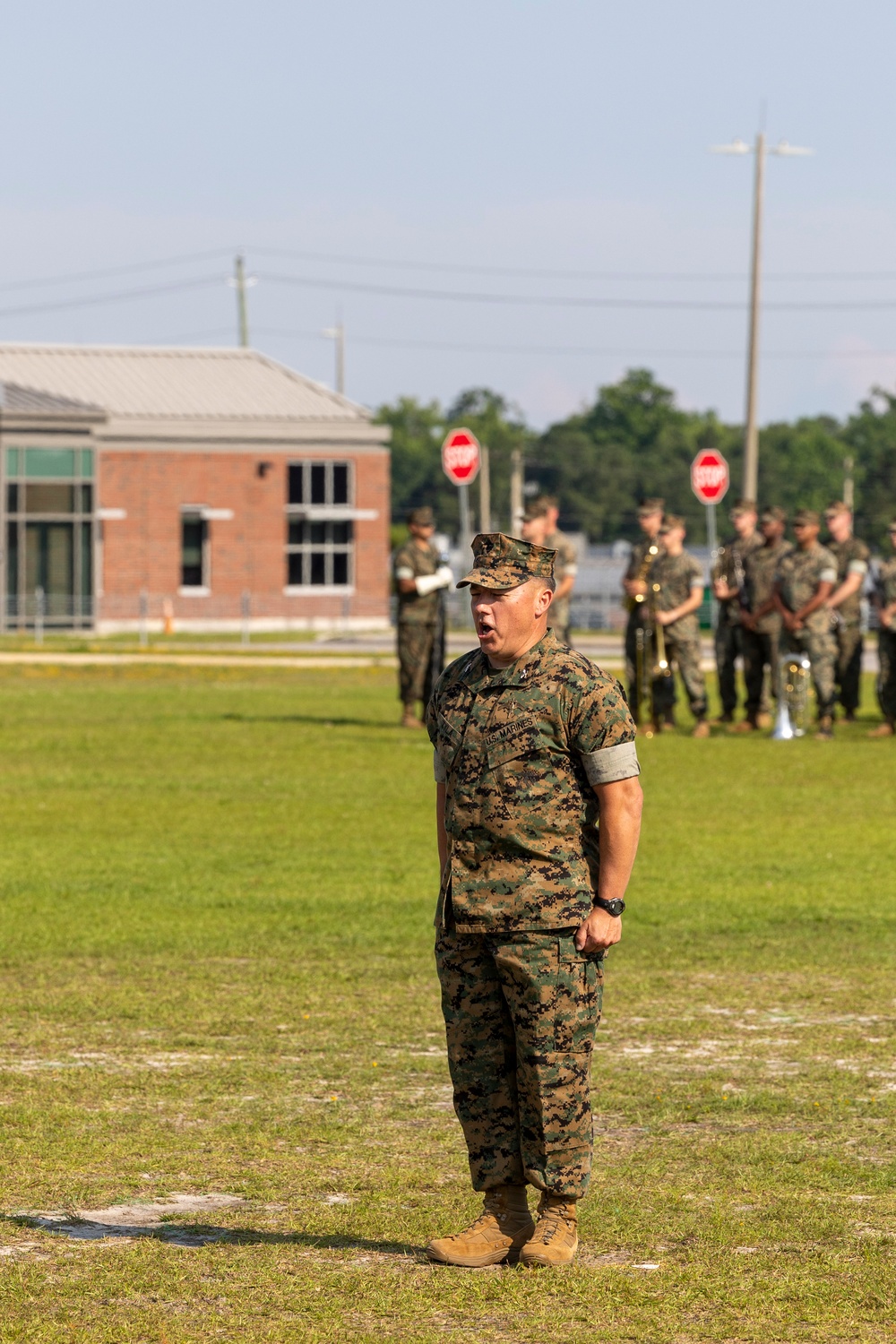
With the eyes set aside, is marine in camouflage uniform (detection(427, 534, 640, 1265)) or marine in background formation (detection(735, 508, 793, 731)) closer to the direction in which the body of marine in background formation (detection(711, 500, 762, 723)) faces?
the marine in camouflage uniform

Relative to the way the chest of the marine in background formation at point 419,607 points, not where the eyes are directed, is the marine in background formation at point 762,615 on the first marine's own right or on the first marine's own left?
on the first marine's own left

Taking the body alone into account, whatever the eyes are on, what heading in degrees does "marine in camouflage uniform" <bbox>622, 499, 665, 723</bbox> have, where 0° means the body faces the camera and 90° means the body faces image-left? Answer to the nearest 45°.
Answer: approximately 45°

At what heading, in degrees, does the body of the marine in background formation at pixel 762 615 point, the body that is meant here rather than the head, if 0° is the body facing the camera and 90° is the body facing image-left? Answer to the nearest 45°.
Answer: approximately 45°

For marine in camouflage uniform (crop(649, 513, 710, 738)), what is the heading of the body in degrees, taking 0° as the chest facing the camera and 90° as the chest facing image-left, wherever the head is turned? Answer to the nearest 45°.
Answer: approximately 45°

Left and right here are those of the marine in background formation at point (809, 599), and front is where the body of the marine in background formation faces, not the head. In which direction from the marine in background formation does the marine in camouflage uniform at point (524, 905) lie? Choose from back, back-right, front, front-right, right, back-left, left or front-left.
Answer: front-left

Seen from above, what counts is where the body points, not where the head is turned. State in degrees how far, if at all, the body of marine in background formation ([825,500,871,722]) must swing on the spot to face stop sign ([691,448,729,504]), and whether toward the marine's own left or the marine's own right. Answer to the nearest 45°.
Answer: approximately 135° to the marine's own right

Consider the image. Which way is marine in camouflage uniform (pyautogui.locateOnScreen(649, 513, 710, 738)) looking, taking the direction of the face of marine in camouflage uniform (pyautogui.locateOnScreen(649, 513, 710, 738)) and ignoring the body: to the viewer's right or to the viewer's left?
to the viewer's left
